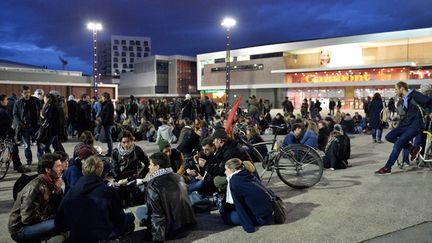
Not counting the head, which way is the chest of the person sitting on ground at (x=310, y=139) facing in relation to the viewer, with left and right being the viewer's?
facing to the left of the viewer

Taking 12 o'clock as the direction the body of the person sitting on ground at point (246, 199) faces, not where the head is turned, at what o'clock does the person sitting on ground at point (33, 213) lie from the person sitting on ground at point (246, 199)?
the person sitting on ground at point (33, 213) is roughly at 11 o'clock from the person sitting on ground at point (246, 199).

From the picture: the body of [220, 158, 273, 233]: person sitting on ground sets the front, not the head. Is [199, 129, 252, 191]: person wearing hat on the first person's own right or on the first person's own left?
on the first person's own right

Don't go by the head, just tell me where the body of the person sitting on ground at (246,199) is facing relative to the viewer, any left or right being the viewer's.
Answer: facing to the left of the viewer

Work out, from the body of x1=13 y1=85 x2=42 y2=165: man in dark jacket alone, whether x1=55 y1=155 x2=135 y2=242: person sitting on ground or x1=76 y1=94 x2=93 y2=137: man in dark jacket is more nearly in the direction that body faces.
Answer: the person sitting on ground

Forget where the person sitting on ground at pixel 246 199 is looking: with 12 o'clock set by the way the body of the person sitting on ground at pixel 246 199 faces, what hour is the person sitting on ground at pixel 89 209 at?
the person sitting on ground at pixel 89 209 is roughly at 11 o'clock from the person sitting on ground at pixel 246 199.

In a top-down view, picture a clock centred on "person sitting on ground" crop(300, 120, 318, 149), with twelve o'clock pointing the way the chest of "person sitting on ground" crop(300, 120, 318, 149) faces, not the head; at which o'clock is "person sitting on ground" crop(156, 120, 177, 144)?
"person sitting on ground" crop(156, 120, 177, 144) is roughly at 1 o'clock from "person sitting on ground" crop(300, 120, 318, 149).

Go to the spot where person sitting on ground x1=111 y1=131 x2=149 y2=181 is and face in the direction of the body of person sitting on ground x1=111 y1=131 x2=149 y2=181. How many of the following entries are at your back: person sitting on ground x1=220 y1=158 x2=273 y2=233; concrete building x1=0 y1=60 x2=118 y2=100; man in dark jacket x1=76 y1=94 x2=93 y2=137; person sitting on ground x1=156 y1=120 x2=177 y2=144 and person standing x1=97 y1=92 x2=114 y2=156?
4

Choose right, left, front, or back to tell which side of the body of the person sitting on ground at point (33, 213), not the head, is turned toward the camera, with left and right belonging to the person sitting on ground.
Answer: right
